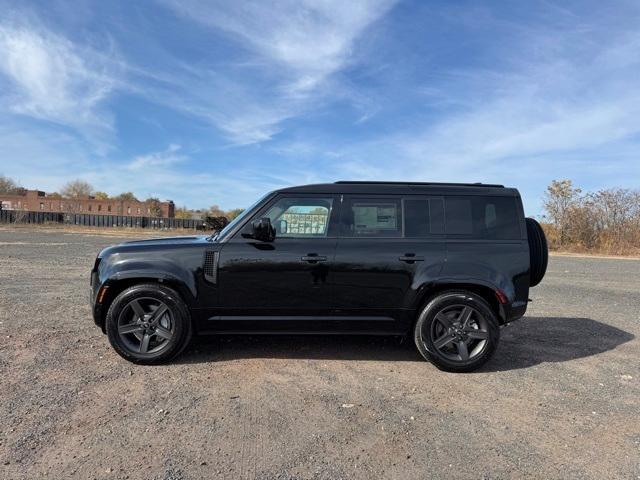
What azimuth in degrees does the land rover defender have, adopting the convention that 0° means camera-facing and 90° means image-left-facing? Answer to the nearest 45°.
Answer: approximately 90°
